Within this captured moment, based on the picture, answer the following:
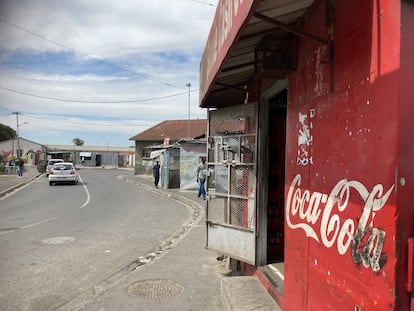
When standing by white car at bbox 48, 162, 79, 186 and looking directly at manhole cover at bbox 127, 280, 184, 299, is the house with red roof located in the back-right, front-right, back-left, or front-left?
back-left

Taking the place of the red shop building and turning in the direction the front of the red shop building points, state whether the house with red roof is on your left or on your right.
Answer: on your right

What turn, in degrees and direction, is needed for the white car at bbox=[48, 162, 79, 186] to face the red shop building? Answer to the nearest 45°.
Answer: approximately 180°

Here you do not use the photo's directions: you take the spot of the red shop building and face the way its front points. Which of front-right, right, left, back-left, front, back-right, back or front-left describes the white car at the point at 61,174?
right

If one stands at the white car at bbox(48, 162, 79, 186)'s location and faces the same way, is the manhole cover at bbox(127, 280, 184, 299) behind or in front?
behind

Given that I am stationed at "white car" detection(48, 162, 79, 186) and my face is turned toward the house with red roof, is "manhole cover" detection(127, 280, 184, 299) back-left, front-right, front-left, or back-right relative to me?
back-right

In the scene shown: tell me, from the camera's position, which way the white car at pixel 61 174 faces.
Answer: facing away from the viewer

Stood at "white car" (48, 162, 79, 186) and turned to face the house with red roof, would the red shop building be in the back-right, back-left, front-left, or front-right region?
back-right

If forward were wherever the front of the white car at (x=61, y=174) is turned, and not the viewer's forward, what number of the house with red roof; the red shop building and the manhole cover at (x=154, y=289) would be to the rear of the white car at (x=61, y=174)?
2

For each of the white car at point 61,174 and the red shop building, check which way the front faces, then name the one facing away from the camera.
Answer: the white car

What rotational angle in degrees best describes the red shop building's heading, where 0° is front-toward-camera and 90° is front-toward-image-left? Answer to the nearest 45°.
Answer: approximately 45°

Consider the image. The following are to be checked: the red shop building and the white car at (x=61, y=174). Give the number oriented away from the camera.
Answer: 1

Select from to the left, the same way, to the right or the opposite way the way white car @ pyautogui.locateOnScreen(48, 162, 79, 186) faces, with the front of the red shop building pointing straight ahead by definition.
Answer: to the right

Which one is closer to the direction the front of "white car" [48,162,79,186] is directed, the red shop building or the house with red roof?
the house with red roof
